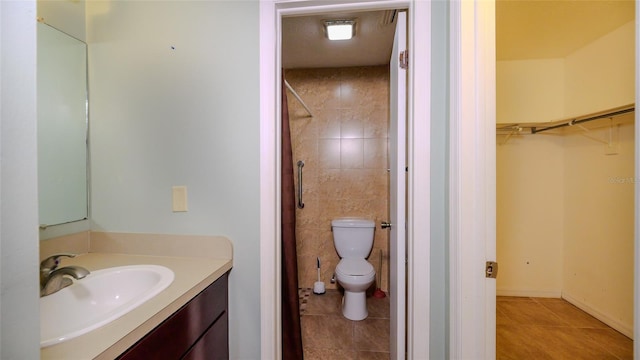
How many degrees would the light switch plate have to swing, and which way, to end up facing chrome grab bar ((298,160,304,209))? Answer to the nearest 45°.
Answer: approximately 135° to its left

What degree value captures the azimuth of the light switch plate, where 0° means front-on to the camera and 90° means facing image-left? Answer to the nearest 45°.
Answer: approximately 0°

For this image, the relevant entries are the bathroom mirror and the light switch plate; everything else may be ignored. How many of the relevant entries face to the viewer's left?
0

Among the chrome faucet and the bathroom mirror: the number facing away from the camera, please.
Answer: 0

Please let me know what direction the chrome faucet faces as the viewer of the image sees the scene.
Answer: facing the viewer and to the right of the viewer
